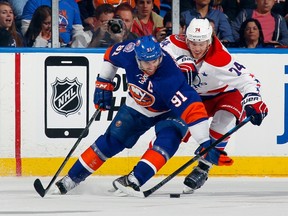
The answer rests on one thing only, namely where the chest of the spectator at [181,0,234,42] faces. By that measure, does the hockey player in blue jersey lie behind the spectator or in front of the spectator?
in front

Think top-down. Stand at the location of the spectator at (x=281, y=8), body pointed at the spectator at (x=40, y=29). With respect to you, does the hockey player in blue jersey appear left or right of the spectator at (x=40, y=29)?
left

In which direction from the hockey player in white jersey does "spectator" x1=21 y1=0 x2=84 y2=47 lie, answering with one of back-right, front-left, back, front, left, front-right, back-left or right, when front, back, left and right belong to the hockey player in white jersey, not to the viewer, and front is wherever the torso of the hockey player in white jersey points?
right

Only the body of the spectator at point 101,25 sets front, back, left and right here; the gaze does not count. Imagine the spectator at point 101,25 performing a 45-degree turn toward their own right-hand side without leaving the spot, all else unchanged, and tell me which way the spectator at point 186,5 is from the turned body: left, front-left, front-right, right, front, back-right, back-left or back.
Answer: left

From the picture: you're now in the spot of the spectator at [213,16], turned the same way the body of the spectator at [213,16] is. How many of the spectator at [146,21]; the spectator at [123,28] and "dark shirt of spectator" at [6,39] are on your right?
3

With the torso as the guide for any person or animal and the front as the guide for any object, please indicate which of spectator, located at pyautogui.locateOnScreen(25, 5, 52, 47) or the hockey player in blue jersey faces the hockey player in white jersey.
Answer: the spectator

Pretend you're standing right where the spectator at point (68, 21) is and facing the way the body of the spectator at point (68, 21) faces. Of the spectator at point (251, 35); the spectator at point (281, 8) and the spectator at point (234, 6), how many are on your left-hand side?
3

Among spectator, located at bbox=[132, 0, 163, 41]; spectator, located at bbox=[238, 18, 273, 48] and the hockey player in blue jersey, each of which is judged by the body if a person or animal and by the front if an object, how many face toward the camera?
3

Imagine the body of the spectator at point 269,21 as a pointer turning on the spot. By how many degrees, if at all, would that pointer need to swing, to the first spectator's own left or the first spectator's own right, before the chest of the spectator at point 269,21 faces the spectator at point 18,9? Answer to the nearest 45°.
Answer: approximately 90° to the first spectator's own right

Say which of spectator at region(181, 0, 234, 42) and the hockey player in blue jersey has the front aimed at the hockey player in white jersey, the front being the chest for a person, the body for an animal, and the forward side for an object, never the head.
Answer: the spectator

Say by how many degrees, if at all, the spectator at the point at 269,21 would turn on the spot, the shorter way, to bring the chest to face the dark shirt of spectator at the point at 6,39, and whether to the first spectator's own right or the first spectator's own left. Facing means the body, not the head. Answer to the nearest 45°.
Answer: approximately 90° to the first spectator's own right

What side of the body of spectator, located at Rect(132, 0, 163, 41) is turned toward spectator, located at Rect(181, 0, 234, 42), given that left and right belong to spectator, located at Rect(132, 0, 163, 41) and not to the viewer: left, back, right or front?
left

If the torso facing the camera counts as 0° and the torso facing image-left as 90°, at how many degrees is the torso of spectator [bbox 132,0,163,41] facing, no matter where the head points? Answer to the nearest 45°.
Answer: approximately 0°

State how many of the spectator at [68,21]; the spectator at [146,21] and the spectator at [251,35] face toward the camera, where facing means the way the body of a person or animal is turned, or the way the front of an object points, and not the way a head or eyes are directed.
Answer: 3

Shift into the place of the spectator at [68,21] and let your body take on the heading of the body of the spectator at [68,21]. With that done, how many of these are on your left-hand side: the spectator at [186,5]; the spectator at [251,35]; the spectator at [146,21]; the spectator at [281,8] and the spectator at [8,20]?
4

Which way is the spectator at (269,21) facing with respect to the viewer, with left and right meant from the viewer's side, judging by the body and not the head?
facing the viewer

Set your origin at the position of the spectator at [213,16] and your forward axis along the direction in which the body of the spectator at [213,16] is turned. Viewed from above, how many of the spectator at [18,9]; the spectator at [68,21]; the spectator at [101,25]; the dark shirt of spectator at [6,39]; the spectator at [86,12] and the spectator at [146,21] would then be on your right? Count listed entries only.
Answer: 6

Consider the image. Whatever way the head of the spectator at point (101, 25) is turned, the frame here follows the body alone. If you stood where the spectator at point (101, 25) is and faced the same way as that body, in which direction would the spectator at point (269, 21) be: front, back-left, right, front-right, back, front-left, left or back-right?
front-left

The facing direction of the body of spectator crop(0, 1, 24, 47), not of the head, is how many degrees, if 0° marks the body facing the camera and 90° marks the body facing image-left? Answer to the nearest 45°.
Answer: approximately 315°
